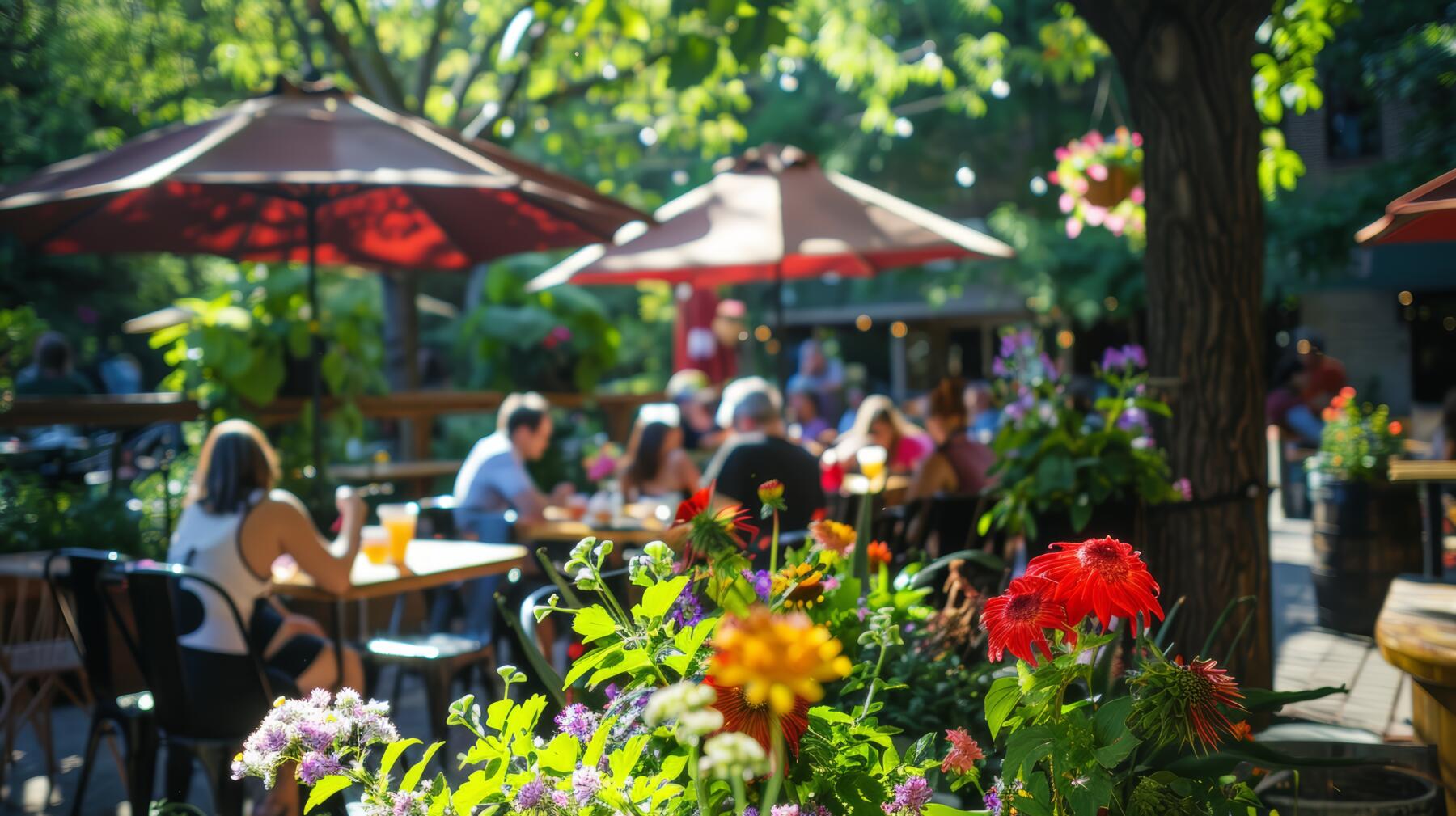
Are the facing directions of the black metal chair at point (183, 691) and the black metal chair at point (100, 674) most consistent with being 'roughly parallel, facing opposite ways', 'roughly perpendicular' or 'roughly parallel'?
roughly parallel

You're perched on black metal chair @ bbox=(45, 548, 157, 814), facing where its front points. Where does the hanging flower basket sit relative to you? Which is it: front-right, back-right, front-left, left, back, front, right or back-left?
front-right

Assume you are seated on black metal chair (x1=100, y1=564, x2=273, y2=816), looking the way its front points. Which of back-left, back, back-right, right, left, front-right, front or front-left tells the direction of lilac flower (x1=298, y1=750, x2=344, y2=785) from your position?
back-right

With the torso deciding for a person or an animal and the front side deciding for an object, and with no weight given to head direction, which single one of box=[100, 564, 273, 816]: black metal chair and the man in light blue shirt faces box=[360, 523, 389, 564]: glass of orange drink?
the black metal chair

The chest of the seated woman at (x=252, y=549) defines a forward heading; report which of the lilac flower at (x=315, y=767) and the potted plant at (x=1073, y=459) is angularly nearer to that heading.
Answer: the potted plant

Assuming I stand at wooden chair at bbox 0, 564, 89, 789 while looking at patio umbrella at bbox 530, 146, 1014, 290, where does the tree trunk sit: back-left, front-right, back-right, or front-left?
front-right

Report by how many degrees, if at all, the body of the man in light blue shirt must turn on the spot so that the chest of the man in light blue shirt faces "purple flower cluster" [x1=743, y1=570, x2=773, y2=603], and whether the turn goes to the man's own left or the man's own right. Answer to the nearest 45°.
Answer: approximately 90° to the man's own right

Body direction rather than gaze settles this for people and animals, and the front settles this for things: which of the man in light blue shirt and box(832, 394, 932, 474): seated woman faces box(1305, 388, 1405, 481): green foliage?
the man in light blue shirt

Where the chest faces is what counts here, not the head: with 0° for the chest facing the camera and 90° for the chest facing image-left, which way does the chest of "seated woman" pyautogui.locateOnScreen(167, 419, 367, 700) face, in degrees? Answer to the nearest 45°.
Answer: approximately 225°

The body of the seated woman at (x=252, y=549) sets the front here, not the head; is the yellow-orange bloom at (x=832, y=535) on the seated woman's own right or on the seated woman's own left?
on the seated woman's own right

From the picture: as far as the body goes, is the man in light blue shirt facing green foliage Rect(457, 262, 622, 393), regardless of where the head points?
no

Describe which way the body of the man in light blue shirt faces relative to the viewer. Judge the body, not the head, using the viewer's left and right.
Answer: facing to the right of the viewer

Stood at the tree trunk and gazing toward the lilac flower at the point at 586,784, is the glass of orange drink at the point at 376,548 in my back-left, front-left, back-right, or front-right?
front-right

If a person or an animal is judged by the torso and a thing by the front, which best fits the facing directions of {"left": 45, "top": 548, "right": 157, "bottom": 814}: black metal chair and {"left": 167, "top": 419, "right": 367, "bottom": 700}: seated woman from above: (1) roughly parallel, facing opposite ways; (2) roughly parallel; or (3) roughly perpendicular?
roughly parallel

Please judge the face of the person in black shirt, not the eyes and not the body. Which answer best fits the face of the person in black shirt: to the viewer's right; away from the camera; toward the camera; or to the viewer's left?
away from the camera

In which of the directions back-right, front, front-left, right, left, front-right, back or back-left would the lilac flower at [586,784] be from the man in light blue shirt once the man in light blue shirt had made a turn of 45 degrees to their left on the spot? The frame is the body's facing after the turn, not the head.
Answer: back-right

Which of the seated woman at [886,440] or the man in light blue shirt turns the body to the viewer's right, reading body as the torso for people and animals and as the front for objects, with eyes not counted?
the man in light blue shirt

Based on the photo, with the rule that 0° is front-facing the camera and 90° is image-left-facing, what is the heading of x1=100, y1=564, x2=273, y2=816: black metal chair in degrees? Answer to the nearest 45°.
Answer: approximately 225°
